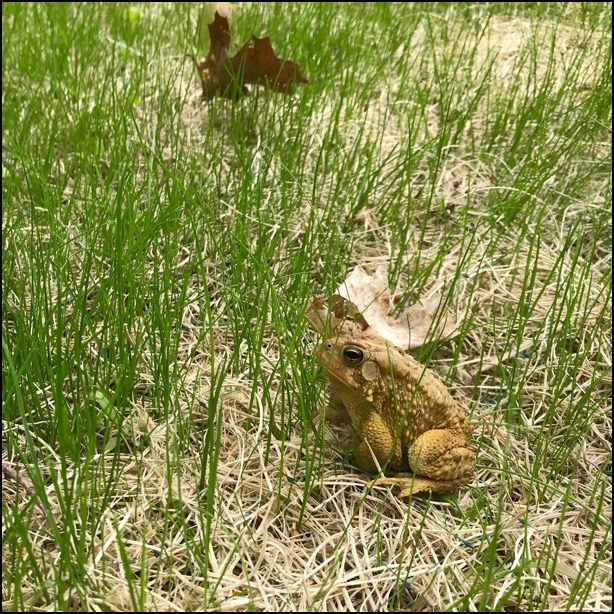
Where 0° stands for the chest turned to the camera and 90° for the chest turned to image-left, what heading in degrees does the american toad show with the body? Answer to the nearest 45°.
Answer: approximately 90°

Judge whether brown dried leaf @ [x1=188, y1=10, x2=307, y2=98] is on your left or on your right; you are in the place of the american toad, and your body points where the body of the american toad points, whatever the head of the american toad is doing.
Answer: on your right

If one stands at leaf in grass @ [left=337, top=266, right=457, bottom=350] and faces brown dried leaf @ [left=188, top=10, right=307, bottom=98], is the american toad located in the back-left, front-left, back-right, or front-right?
back-left

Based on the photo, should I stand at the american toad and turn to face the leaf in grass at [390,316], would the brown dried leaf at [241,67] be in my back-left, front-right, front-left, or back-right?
front-left

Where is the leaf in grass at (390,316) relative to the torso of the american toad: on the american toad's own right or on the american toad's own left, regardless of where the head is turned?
on the american toad's own right
